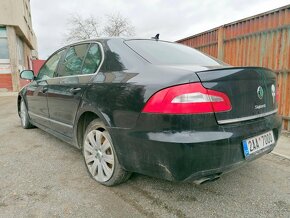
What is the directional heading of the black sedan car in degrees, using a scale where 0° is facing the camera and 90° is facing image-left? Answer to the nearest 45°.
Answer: approximately 135°
